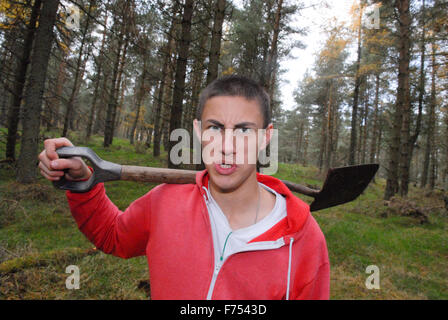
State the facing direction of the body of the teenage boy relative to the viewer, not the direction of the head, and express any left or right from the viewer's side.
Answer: facing the viewer
